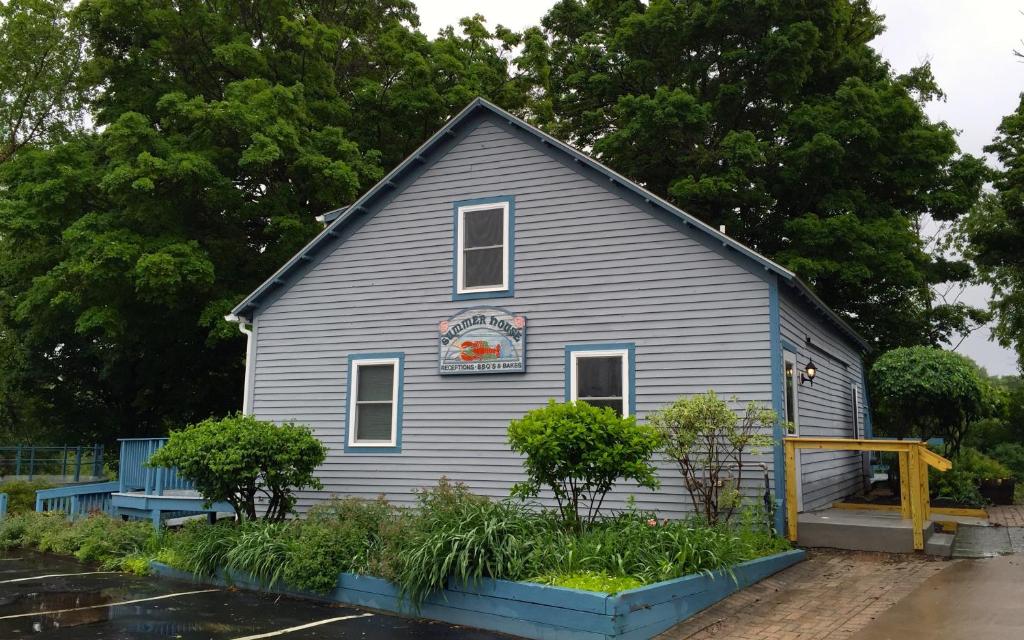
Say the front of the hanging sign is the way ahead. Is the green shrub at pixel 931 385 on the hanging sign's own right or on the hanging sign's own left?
on the hanging sign's own left

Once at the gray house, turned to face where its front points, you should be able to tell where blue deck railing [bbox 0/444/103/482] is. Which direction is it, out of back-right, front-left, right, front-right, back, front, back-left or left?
back-right

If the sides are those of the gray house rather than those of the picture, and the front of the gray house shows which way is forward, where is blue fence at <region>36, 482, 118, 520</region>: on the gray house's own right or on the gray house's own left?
on the gray house's own right

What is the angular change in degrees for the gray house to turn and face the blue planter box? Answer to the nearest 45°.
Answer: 0° — it already faces it

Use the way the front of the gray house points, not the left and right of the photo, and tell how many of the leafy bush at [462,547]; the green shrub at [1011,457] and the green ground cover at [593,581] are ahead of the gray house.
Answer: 2

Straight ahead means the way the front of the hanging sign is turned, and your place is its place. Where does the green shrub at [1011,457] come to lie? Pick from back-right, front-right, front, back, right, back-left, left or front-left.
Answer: back-left

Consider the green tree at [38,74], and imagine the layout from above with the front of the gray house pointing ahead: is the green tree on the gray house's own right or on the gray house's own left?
on the gray house's own right

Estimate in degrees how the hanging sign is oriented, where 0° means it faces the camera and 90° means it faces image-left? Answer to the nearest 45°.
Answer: approximately 0°

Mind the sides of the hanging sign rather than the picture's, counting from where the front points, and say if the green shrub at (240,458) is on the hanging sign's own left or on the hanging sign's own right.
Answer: on the hanging sign's own right

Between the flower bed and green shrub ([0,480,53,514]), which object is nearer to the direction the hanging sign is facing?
the flower bed

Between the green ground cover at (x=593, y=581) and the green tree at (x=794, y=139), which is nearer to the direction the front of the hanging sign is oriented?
the green ground cover

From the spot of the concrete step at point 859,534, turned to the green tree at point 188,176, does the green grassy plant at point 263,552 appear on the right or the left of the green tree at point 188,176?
left

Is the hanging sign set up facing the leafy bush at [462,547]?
yes
